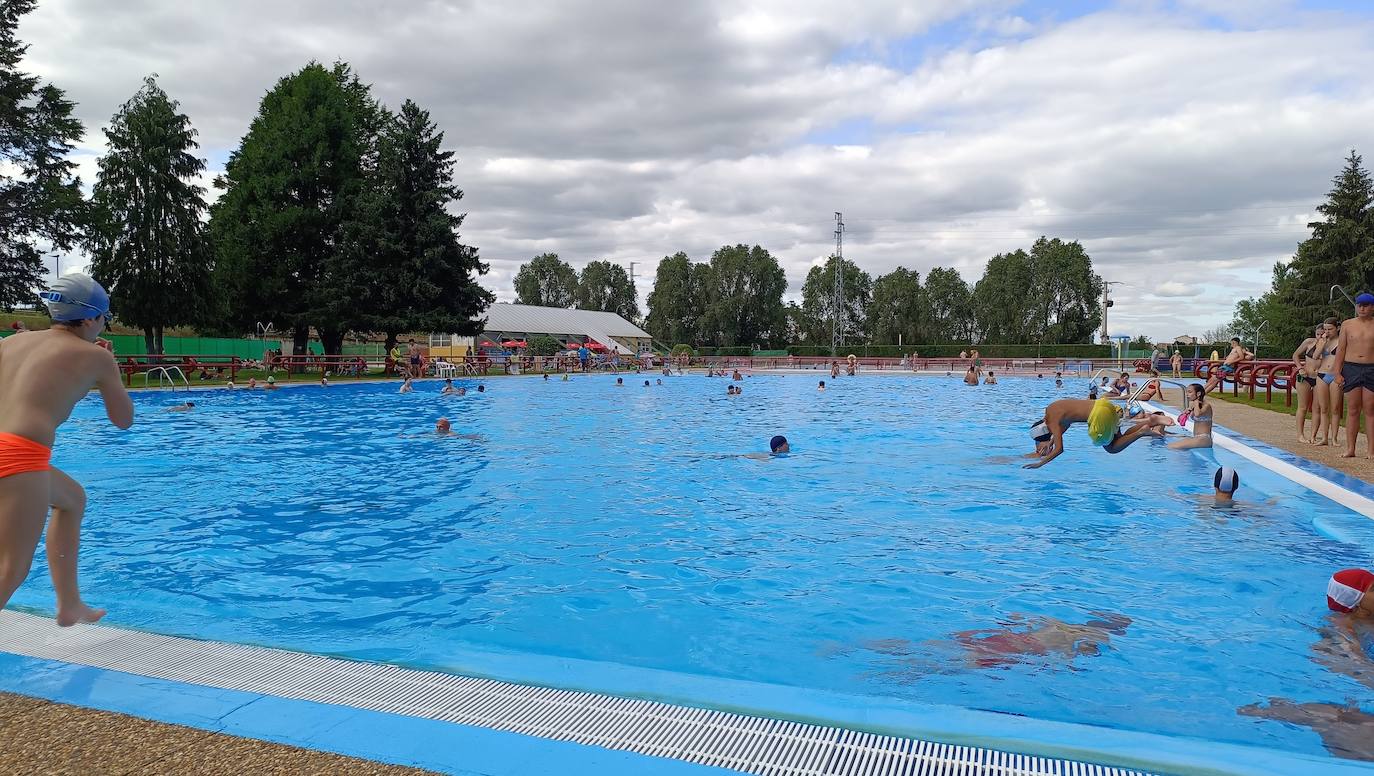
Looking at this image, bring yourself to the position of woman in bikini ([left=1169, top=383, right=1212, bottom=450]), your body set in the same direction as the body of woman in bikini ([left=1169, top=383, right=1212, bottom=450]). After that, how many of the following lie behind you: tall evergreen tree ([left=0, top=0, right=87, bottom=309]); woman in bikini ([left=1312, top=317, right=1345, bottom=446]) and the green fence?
1

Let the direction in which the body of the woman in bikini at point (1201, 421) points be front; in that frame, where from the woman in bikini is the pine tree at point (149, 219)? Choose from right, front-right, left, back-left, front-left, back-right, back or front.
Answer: front

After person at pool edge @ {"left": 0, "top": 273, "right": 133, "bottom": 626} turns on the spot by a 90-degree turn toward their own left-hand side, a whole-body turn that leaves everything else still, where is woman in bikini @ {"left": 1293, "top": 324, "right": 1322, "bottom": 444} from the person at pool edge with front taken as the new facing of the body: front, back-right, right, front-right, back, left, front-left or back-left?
back-right

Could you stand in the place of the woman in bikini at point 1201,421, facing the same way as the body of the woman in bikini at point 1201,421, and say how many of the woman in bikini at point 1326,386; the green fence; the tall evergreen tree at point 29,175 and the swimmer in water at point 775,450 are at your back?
1

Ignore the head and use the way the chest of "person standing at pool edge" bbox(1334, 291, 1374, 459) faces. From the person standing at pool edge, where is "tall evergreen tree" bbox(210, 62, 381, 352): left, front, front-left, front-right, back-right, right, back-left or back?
right

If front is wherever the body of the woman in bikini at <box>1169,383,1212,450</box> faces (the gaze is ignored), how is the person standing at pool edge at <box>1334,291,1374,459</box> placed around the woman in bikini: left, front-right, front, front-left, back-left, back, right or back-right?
back-left

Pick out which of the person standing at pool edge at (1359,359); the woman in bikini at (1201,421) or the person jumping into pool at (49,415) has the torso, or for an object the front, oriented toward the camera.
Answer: the person standing at pool edge at (1359,359)

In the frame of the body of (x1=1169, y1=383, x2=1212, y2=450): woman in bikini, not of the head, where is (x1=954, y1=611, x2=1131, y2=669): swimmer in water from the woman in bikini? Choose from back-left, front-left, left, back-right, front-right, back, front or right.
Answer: left

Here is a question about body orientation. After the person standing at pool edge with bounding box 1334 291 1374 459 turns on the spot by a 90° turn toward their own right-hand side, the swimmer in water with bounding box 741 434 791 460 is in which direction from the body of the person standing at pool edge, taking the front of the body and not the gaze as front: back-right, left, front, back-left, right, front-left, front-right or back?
front

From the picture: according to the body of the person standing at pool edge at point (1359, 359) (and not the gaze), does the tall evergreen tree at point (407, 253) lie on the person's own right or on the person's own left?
on the person's own right

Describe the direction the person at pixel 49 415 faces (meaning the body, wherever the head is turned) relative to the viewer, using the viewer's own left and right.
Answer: facing away from the viewer and to the right of the viewer

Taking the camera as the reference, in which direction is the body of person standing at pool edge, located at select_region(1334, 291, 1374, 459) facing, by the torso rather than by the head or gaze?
toward the camera

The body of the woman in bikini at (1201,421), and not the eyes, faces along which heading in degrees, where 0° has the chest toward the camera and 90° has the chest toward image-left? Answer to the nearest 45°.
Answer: approximately 90°

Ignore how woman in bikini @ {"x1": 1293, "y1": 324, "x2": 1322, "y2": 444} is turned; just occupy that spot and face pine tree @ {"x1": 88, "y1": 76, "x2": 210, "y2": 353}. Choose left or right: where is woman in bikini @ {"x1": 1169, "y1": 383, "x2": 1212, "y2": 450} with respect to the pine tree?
left
